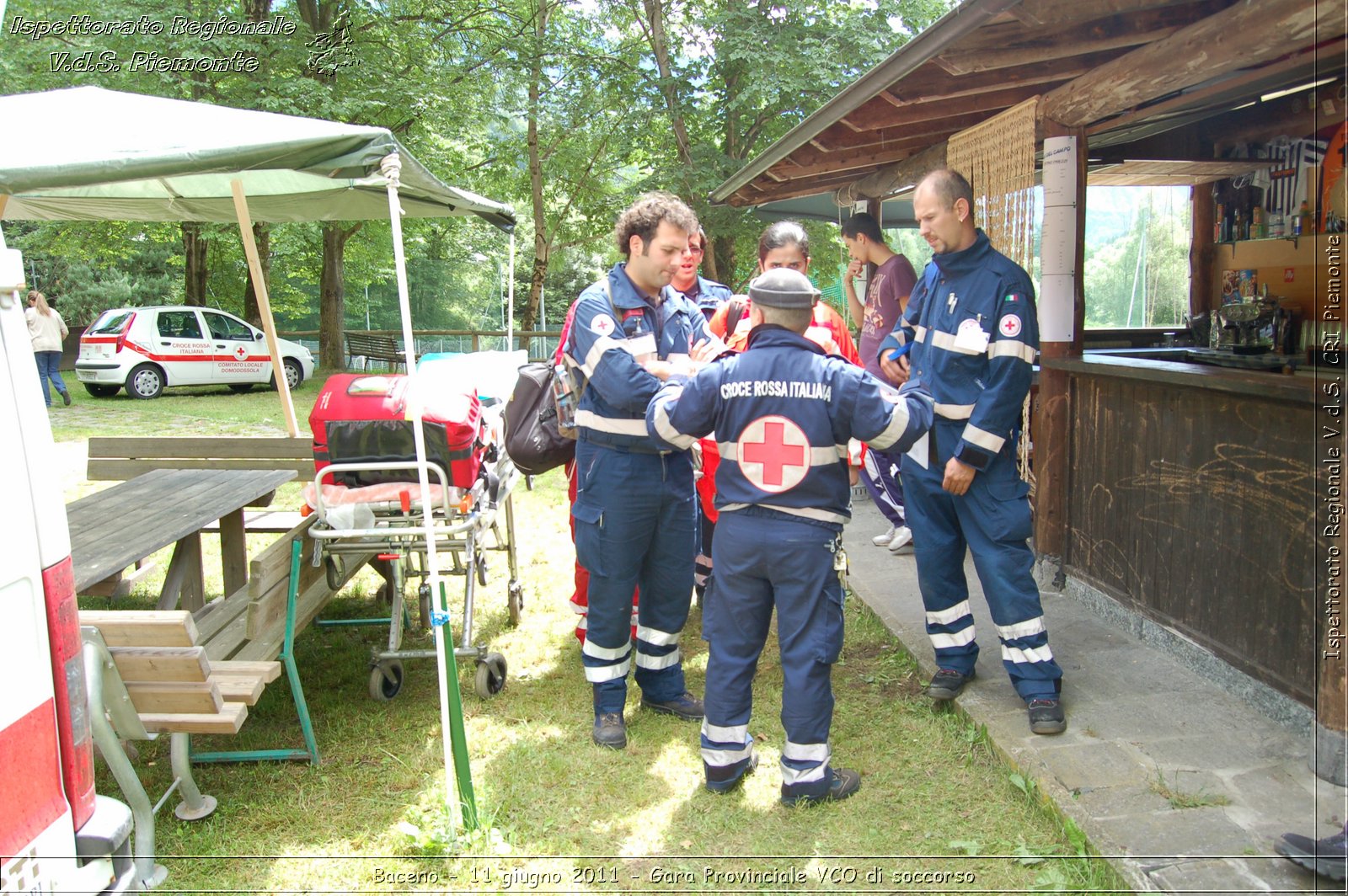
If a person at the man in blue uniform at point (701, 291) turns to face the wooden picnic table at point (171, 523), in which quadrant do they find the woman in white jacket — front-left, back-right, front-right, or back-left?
front-right

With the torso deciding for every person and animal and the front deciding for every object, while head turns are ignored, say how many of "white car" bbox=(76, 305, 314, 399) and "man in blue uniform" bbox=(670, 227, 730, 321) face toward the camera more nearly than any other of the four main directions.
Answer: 1

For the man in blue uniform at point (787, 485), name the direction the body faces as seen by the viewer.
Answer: away from the camera

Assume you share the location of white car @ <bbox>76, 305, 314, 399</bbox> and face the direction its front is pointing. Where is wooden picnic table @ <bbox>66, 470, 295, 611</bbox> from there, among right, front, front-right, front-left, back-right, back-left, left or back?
back-right

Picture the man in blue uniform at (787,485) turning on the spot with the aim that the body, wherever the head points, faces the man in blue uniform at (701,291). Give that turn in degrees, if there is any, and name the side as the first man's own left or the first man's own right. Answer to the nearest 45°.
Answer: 0° — they already face them

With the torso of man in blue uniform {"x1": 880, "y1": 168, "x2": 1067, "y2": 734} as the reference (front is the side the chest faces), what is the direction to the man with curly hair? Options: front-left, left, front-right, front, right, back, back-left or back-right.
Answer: front-right

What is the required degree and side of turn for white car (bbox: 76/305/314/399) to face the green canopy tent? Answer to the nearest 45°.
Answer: approximately 135° to its right

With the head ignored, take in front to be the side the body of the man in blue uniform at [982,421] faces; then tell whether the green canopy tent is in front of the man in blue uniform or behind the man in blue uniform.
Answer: in front

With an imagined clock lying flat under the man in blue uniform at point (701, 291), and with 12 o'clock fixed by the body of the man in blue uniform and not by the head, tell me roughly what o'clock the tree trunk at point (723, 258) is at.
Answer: The tree trunk is roughly at 6 o'clock from the man in blue uniform.

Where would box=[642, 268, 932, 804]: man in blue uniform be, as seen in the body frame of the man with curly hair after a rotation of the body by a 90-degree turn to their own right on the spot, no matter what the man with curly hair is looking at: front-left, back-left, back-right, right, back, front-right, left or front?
left

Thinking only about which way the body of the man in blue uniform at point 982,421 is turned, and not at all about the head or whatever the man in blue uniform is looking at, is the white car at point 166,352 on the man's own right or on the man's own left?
on the man's own right

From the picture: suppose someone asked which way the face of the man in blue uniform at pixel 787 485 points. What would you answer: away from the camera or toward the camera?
away from the camera

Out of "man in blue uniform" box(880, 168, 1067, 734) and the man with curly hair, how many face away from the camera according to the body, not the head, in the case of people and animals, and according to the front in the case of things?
0

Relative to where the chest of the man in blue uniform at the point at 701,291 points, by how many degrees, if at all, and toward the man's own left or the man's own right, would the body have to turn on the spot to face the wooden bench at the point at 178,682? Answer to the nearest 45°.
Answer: approximately 45° to the man's own right

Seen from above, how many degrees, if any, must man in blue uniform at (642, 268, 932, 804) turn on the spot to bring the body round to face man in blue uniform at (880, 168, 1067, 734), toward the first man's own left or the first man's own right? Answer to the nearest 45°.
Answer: approximately 45° to the first man's own right

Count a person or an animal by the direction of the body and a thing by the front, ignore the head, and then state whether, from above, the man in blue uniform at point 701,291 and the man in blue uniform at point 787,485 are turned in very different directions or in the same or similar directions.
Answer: very different directions

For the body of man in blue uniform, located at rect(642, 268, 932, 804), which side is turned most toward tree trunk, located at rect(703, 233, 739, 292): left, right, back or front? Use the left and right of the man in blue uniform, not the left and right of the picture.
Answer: front

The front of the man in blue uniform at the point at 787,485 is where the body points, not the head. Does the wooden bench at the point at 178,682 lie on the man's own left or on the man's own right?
on the man's own left

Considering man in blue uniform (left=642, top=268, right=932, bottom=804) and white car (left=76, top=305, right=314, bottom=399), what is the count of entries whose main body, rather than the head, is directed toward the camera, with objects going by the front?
0

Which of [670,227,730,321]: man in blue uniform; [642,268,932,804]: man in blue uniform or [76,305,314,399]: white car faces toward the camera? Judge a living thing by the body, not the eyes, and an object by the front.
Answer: [670,227,730,321]: man in blue uniform

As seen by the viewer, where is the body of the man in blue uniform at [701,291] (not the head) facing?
toward the camera
